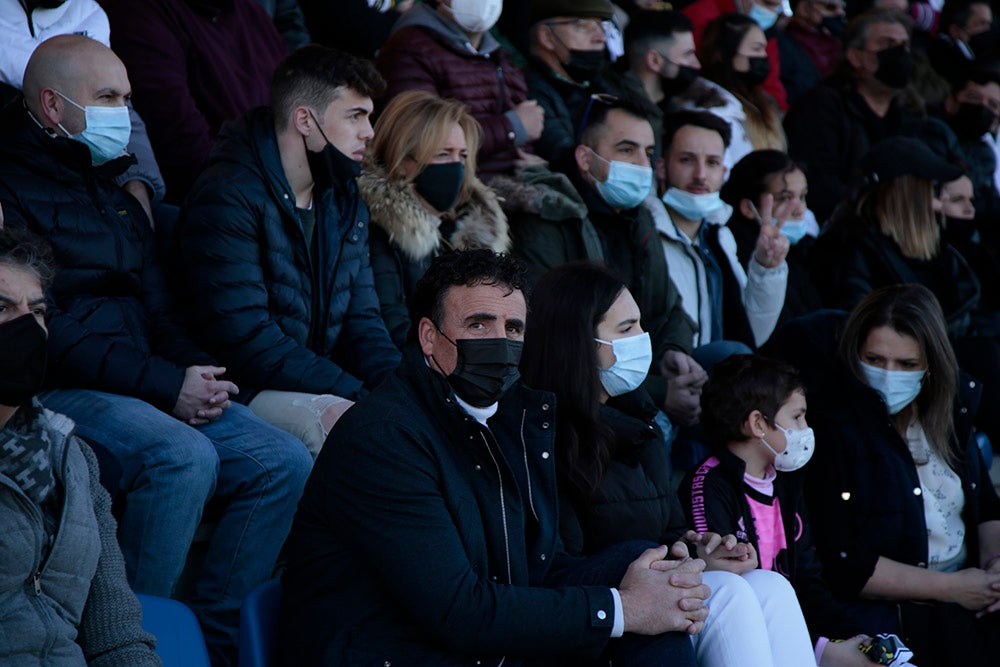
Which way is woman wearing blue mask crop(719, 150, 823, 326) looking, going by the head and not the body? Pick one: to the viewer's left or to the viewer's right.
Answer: to the viewer's right

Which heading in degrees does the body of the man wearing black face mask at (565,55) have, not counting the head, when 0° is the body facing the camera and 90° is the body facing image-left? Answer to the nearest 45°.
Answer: approximately 315°

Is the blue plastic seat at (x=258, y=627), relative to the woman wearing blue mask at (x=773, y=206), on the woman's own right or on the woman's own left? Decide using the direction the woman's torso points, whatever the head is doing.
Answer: on the woman's own right

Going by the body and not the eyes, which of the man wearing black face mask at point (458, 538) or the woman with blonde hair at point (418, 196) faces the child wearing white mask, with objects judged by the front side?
the woman with blonde hair

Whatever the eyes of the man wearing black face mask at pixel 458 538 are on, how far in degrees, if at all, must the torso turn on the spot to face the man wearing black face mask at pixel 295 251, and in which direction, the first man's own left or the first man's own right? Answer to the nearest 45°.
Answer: approximately 135° to the first man's own left

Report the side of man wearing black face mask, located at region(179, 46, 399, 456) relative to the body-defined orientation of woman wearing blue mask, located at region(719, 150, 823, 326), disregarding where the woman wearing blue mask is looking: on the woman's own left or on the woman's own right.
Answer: on the woman's own right

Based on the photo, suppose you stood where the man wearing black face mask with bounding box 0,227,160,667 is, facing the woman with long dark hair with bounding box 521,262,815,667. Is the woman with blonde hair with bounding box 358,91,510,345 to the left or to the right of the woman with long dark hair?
left

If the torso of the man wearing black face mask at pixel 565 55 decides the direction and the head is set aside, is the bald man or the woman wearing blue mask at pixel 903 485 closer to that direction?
the woman wearing blue mask

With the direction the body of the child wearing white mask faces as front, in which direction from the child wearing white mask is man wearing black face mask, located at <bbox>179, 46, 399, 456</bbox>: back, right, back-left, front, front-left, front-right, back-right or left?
back-right

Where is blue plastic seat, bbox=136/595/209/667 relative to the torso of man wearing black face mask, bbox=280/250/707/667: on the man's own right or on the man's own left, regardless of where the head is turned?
on the man's own right

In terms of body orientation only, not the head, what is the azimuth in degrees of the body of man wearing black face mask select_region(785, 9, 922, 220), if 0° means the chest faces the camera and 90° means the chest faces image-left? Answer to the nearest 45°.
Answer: approximately 315°

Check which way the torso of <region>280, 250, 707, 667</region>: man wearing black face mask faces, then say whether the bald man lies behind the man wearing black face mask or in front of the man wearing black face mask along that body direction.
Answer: behind

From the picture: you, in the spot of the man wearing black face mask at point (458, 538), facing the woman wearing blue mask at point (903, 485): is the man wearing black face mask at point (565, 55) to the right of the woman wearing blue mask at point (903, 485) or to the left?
left
